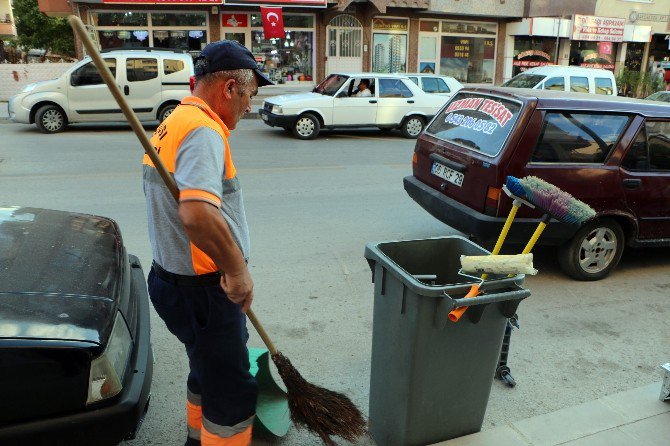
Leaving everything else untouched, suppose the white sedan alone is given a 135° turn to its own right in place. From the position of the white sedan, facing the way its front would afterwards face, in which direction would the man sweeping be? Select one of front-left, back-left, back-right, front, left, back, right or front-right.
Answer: back-right

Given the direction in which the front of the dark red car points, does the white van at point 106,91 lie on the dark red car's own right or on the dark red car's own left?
on the dark red car's own left

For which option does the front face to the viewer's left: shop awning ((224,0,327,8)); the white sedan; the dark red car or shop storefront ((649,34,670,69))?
the white sedan

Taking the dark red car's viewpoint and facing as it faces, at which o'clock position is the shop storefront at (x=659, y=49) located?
The shop storefront is roughly at 11 o'clock from the dark red car.

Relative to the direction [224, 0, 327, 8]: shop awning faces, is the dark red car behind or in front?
in front

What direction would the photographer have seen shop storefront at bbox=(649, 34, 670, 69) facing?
facing the viewer

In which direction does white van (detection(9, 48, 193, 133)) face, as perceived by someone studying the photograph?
facing to the left of the viewer

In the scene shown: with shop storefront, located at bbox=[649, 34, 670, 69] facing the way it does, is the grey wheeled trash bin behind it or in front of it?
in front

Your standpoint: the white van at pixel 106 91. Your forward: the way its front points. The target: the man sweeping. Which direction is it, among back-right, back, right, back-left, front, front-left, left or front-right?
left

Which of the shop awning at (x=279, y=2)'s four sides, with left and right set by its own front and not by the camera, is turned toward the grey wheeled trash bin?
front

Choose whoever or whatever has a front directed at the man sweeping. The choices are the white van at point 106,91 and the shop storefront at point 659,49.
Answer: the shop storefront

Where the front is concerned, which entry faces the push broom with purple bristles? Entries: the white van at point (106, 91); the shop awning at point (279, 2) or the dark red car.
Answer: the shop awning

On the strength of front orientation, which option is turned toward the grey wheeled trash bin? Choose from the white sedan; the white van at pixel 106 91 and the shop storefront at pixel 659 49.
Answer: the shop storefront

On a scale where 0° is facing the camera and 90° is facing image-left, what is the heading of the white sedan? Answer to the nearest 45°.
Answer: approximately 90°

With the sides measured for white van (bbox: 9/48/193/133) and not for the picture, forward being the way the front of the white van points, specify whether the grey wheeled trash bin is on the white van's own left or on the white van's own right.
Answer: on the white van's own left

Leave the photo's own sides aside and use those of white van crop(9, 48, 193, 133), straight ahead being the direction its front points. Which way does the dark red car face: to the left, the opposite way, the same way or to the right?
the opposite way

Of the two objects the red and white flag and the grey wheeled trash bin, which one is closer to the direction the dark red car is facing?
the red and white flag
